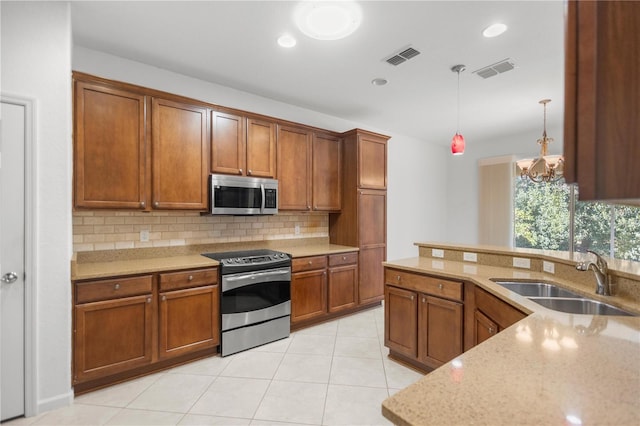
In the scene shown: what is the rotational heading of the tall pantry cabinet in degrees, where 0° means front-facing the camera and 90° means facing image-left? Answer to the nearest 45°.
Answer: approximately 315°

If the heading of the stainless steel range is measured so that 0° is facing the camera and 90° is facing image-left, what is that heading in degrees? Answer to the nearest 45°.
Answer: approximately 315°

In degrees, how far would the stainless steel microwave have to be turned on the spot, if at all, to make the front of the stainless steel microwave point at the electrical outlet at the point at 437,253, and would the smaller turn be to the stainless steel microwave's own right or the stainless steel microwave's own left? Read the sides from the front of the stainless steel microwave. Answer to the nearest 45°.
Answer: approximately 45° to the stainless steel microwave's own left

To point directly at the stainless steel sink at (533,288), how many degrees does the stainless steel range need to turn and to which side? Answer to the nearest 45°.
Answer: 0° — it already faces it

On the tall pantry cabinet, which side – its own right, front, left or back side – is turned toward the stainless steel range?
right

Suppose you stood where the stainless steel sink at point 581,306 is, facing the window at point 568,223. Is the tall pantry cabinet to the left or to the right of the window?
left

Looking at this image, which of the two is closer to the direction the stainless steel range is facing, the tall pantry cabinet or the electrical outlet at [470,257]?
the electrical outlet

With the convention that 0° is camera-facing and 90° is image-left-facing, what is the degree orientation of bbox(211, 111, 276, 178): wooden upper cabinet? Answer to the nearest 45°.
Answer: approximately 315°

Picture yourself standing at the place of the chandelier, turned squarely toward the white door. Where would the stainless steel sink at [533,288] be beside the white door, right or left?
left

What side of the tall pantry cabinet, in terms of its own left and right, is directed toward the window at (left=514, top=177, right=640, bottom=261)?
left
